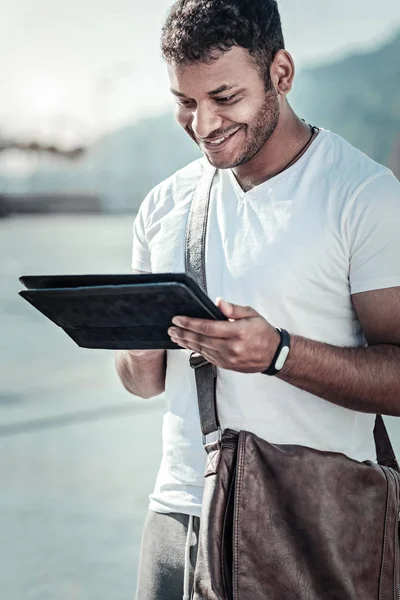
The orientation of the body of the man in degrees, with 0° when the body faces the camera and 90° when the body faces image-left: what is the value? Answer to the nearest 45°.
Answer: approximately 45°

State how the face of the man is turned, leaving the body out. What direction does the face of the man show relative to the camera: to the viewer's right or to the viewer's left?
to the viewer's left
